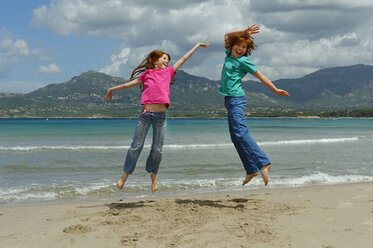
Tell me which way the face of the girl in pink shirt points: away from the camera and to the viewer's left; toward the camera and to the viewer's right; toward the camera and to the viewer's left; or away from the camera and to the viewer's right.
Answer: toward the camera and to the viewer's right

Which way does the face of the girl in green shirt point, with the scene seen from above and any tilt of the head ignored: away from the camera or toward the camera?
toward the camera

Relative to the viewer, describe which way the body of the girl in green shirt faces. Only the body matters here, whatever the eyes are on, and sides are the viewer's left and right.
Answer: facing the viewer and to the left of the viewer

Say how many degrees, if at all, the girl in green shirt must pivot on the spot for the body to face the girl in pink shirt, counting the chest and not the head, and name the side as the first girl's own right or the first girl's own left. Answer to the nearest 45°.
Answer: approximately 45° to the first girl's own right
